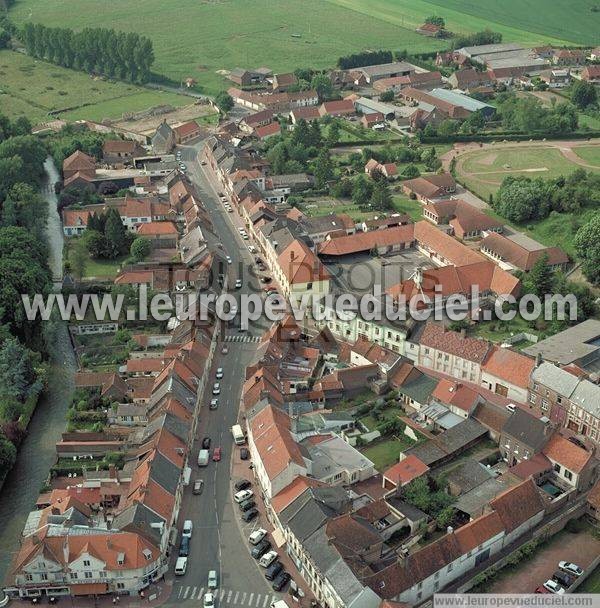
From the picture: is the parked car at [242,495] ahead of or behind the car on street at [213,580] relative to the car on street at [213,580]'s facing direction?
behind

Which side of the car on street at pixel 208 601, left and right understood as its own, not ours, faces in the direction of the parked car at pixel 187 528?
back

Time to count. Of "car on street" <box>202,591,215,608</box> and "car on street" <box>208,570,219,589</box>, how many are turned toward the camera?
2

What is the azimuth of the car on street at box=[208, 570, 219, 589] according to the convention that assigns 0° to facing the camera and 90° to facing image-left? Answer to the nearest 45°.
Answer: approximately 0°
